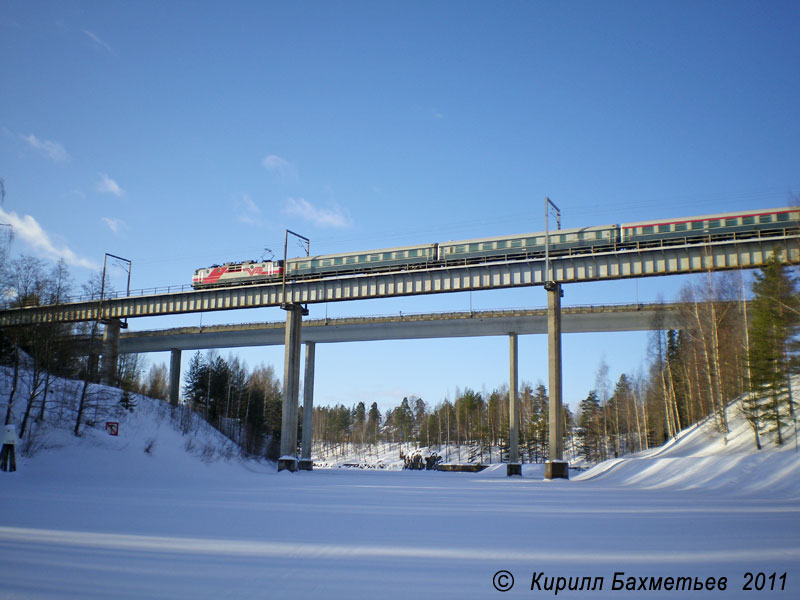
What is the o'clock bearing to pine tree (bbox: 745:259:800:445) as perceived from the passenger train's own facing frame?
The pine tree is roughly at 7 o'clock from the passenger train.

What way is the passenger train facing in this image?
to the viewer's left
